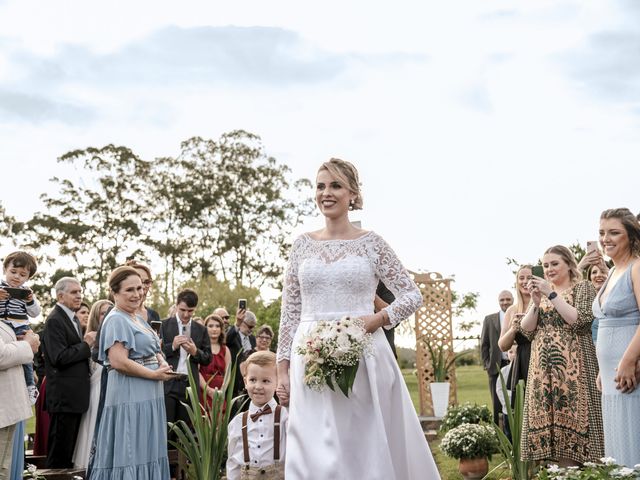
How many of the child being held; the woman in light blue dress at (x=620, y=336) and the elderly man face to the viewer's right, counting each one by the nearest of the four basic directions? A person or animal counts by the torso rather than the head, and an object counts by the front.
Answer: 1

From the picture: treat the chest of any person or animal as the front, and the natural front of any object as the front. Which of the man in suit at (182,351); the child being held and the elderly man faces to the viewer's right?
the elderly man

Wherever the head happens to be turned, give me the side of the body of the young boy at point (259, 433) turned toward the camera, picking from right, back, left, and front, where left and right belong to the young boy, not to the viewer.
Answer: front

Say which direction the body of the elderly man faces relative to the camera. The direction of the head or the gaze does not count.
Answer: to the viewer's right

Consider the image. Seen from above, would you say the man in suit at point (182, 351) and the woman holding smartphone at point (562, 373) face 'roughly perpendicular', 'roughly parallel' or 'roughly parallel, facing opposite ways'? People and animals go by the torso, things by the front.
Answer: roughly perpendicular

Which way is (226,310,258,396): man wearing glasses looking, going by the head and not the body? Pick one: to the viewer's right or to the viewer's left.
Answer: to the viewer's right

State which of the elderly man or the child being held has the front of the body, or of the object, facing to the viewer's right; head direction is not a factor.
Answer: the elderly man

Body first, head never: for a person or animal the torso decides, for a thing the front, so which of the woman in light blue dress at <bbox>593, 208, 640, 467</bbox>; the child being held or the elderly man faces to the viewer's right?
the elderly man

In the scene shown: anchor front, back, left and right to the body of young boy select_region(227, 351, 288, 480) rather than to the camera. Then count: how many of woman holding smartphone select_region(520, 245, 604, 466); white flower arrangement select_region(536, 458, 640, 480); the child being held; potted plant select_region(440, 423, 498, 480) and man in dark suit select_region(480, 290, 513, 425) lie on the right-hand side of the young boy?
1

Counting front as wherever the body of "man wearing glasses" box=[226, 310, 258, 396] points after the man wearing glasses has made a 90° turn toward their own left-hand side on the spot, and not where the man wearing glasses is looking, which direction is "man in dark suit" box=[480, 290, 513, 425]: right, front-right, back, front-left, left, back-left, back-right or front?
front-right

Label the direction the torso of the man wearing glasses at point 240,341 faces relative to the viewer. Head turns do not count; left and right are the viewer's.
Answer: facing the viewer and to the right of the viewer

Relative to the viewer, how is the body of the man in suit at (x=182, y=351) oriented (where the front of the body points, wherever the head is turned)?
toward the camera

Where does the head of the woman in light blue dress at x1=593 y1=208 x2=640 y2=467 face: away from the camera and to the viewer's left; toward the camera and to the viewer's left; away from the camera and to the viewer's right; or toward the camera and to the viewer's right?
toward the camera and to the viewer's left

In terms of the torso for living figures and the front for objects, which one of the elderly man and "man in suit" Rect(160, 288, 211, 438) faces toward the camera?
the man in suit

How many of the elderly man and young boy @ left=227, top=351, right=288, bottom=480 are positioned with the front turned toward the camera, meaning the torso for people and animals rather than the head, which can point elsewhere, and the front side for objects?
1

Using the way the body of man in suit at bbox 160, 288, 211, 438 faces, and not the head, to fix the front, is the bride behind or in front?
in front

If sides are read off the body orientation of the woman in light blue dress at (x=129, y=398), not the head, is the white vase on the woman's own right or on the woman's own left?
on the woman's own left

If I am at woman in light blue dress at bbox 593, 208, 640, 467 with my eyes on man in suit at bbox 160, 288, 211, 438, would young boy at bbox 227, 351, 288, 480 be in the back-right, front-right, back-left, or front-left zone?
front-left
